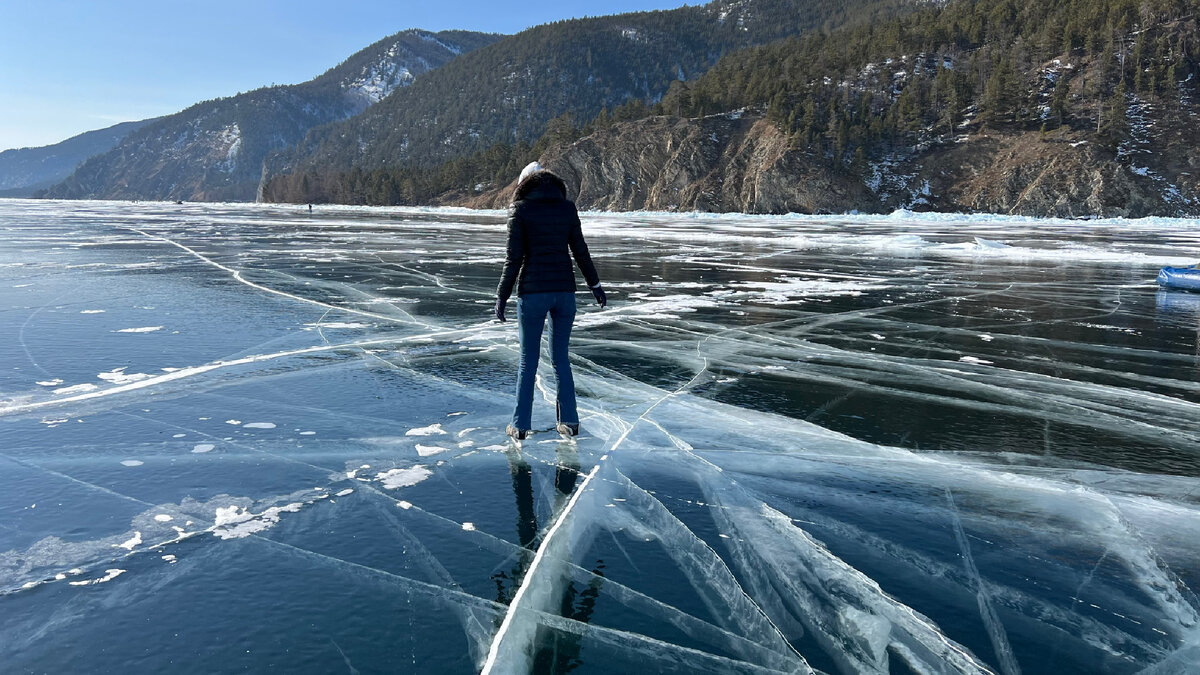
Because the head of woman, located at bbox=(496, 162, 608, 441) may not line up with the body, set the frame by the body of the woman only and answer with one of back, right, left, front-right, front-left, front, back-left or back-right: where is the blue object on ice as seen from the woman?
front-right

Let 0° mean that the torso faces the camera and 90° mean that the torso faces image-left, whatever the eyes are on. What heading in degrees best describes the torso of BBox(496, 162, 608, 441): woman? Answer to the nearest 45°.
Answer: approximately 180°

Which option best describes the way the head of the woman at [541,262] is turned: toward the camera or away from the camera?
away from the camera
